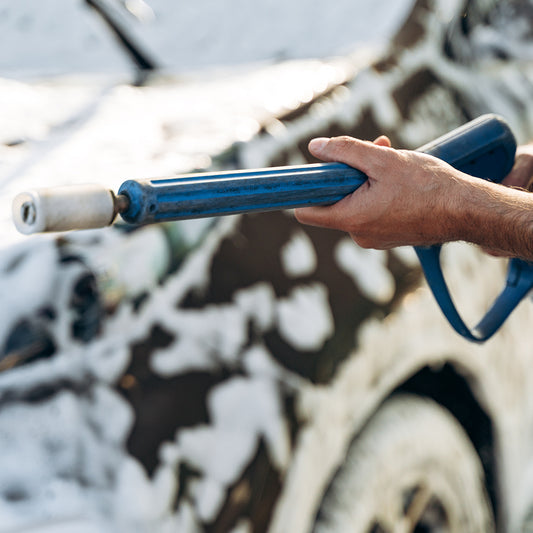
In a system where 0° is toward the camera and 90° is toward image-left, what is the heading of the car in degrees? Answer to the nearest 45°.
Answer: approximately 45°
